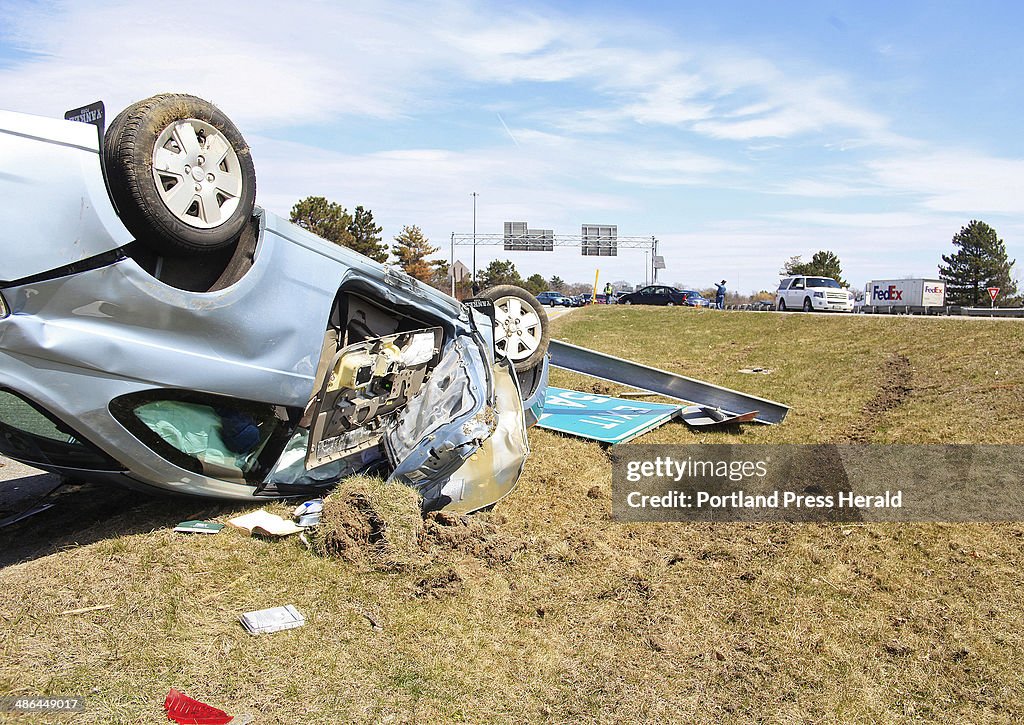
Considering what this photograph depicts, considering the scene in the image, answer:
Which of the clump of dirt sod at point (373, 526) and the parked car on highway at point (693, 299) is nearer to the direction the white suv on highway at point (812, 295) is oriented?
the clump of dirt sod

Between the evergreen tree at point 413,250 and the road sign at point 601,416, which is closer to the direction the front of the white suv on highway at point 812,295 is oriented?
the road sign

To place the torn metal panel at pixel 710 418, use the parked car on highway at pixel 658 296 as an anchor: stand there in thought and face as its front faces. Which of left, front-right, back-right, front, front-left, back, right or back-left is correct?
left

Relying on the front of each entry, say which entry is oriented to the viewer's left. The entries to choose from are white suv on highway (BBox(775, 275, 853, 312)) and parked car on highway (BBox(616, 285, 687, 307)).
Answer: parked car on highway (BBox(616, 285, 687, 307))

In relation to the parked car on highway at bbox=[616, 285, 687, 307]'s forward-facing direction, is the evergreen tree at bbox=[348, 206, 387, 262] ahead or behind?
ahead

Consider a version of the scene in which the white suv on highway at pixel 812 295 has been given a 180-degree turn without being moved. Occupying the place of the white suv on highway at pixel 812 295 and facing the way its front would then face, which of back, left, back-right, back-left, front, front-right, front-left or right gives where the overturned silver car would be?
back-left

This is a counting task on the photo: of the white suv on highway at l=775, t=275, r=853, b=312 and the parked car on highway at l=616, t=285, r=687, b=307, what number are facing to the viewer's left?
1

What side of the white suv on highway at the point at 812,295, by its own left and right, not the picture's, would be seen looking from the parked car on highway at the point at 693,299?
back

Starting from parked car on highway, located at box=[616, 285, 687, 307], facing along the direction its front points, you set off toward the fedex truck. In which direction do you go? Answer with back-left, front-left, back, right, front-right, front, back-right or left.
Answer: back

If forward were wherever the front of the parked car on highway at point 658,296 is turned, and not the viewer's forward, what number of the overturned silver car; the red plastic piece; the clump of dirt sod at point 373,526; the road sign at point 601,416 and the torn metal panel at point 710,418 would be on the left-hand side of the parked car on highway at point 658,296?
5

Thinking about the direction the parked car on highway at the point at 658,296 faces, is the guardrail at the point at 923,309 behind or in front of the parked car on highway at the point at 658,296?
behind

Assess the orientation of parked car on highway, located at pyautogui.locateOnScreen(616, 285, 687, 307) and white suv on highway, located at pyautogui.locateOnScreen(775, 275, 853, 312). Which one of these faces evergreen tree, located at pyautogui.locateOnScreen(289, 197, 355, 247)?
parked car on highway, located at pyautogui.locateOnScreen(616, 285, 687, 307)

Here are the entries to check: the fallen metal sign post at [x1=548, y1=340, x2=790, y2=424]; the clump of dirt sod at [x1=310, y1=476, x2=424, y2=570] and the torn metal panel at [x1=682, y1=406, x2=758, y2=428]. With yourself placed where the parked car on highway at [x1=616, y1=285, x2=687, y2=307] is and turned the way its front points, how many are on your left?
3

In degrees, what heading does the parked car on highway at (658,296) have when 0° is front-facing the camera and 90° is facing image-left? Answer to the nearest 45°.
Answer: approximately 90°
